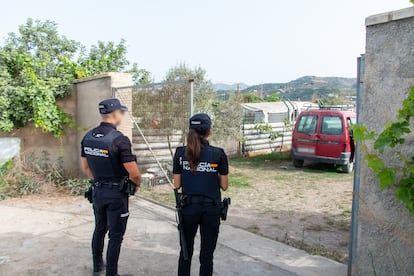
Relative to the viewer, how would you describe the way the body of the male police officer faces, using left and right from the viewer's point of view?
facing away from the viewer and to the right of the viewer

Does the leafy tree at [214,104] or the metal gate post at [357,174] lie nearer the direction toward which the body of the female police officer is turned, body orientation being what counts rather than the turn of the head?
the leafy tree

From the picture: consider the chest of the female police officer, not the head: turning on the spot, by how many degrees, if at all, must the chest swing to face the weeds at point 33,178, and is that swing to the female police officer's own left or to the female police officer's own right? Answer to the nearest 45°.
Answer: approximately 45° to the female police officer's own left

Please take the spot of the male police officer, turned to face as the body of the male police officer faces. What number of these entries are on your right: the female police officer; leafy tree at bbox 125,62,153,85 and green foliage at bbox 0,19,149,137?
1

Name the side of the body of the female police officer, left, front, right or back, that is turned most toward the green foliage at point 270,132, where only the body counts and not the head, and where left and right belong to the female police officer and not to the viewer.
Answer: front

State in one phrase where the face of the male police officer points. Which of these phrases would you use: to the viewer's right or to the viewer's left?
to the viewer's right

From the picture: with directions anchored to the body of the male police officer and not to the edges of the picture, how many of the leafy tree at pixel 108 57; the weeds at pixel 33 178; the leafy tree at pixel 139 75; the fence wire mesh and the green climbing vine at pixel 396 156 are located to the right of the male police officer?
1

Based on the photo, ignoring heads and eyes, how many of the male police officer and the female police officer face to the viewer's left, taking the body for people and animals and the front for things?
0

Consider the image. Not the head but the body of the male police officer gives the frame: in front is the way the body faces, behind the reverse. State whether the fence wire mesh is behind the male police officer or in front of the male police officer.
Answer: in front

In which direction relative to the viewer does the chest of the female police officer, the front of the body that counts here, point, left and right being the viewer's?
facing away from the viewer

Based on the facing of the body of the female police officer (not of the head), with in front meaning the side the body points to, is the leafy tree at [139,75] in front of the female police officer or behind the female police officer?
in front

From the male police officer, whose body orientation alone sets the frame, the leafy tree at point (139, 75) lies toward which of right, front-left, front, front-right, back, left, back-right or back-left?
front-left

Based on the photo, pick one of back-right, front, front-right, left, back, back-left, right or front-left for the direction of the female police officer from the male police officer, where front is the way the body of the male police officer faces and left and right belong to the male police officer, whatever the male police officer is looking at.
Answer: right
